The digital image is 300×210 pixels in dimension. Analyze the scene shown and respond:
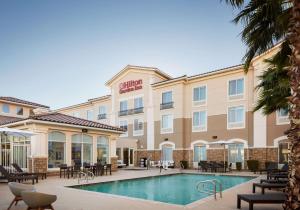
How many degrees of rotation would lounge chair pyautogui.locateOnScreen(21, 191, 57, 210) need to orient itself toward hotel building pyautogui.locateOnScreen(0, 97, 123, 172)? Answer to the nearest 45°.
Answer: approximately 45° to its left

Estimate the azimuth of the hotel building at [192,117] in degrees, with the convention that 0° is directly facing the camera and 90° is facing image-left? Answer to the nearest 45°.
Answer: approximately 45°

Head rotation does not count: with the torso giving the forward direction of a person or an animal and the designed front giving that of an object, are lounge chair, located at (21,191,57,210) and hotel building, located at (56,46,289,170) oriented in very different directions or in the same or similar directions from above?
very different directions

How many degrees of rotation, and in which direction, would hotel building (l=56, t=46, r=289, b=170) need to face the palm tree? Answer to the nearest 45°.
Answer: approximately 45° to its left

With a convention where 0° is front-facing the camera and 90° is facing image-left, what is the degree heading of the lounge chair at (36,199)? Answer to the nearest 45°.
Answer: approximately 225°
